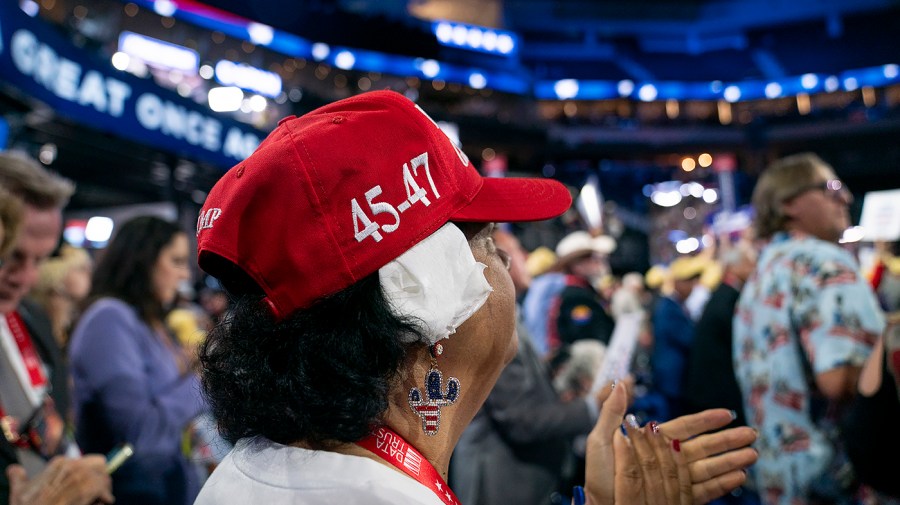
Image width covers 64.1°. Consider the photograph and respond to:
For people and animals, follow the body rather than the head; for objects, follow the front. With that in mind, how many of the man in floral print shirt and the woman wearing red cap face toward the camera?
0

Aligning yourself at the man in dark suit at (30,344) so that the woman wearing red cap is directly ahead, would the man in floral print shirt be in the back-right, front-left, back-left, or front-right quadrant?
front-left

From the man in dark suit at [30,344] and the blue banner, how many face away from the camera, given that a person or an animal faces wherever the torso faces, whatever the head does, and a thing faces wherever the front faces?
0

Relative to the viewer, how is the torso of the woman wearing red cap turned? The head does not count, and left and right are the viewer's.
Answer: facing away from the viewer and to the right of the viewer

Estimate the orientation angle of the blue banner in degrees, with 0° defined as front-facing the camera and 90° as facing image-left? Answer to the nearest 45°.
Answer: approximately 315°

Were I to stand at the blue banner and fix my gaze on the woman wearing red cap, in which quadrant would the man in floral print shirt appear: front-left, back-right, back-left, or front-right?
front-left

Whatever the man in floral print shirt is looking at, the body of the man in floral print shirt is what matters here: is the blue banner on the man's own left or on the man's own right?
on the man's own left

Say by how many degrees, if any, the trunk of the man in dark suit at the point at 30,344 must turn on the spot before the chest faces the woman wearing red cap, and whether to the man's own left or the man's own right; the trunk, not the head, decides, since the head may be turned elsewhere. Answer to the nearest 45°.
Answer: approximately 45° to the man's own right

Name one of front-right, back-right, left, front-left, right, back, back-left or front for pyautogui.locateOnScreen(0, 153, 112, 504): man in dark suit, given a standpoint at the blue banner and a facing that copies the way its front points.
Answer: front-right

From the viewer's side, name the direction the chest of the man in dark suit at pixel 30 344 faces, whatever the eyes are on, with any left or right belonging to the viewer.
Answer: facing the viewer and to the right of the viewer

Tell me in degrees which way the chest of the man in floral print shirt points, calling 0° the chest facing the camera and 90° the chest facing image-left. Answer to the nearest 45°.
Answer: approximately 225°

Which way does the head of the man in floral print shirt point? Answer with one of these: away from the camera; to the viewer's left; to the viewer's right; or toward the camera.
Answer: to the viewer's right

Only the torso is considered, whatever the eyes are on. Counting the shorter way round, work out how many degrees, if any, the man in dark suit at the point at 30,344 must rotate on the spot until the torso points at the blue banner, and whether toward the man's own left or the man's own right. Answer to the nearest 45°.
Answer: approximately 135° to the man's own left
